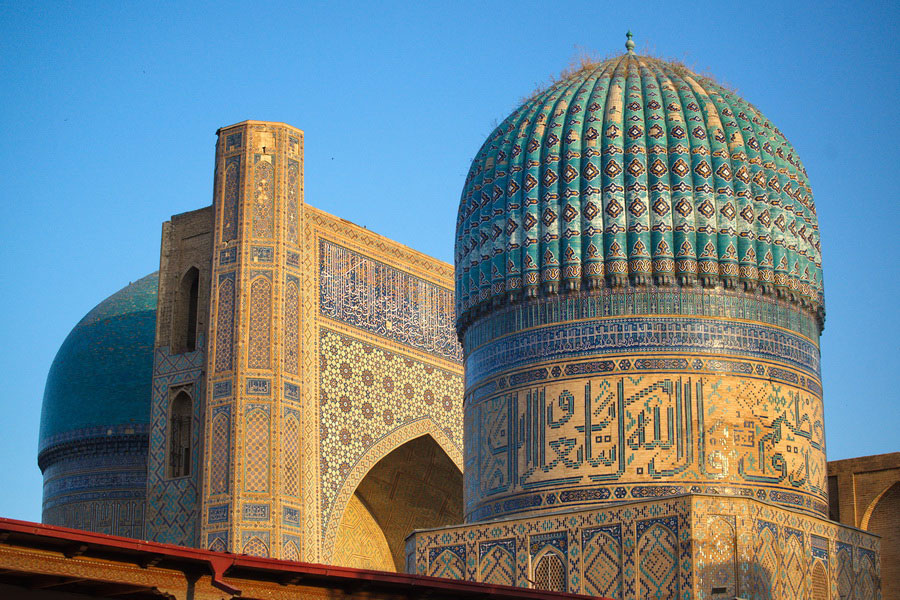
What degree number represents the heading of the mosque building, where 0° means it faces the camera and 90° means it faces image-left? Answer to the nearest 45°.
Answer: approximately 315°
